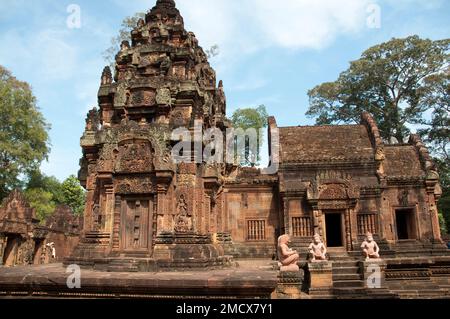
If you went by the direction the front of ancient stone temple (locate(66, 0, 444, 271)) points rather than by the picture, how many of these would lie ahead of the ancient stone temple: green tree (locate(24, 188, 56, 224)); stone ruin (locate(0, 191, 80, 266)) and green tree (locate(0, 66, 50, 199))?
0

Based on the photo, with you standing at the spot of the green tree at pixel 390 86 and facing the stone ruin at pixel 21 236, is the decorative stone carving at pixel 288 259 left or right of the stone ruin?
left

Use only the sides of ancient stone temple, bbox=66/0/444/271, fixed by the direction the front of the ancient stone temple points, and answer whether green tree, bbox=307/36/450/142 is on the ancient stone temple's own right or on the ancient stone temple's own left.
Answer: on the ancient stone temple's own left

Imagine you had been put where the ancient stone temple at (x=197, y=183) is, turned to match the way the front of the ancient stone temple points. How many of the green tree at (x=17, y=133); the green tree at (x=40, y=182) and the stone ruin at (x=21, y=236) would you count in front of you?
0
